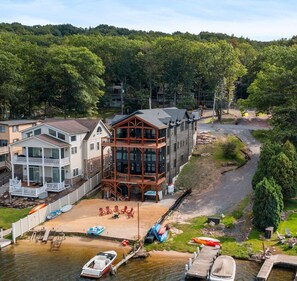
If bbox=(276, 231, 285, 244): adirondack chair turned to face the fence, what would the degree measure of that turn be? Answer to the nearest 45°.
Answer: approximately 135° to its right

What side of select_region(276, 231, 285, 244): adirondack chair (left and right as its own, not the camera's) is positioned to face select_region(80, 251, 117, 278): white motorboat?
right

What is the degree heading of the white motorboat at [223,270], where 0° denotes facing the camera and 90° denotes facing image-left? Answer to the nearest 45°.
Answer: approximately 180°

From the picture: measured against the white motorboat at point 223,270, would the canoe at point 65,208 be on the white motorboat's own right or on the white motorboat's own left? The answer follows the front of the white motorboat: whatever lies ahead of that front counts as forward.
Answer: on the white motorboat's own left

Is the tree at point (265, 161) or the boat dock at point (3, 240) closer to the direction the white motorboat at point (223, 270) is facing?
the tree

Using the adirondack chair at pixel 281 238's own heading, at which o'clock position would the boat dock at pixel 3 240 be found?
The boat dock is roughly at 4 o'clock from the adirondack chair.

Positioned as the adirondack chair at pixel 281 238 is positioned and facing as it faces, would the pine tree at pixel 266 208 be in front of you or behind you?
behind

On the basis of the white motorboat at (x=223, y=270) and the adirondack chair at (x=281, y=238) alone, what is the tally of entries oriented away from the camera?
1

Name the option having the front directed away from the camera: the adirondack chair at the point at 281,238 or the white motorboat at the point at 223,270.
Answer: the white motorboat

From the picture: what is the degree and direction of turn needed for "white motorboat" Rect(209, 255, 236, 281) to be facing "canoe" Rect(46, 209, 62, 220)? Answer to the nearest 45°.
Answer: approximately 45° to its left

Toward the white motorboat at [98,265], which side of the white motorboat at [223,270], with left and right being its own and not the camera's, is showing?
left

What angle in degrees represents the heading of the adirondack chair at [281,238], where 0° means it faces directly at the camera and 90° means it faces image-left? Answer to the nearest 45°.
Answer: approximately 315°

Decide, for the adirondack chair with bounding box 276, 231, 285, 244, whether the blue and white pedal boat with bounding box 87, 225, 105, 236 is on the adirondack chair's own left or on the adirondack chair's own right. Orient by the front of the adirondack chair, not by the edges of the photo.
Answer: on the adirondack chair's own right

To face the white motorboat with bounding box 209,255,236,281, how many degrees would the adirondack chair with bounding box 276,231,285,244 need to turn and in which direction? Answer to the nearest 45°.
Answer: approximately 90° to its right

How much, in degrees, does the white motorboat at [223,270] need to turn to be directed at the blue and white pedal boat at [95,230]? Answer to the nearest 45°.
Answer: approximately 45° to its left
